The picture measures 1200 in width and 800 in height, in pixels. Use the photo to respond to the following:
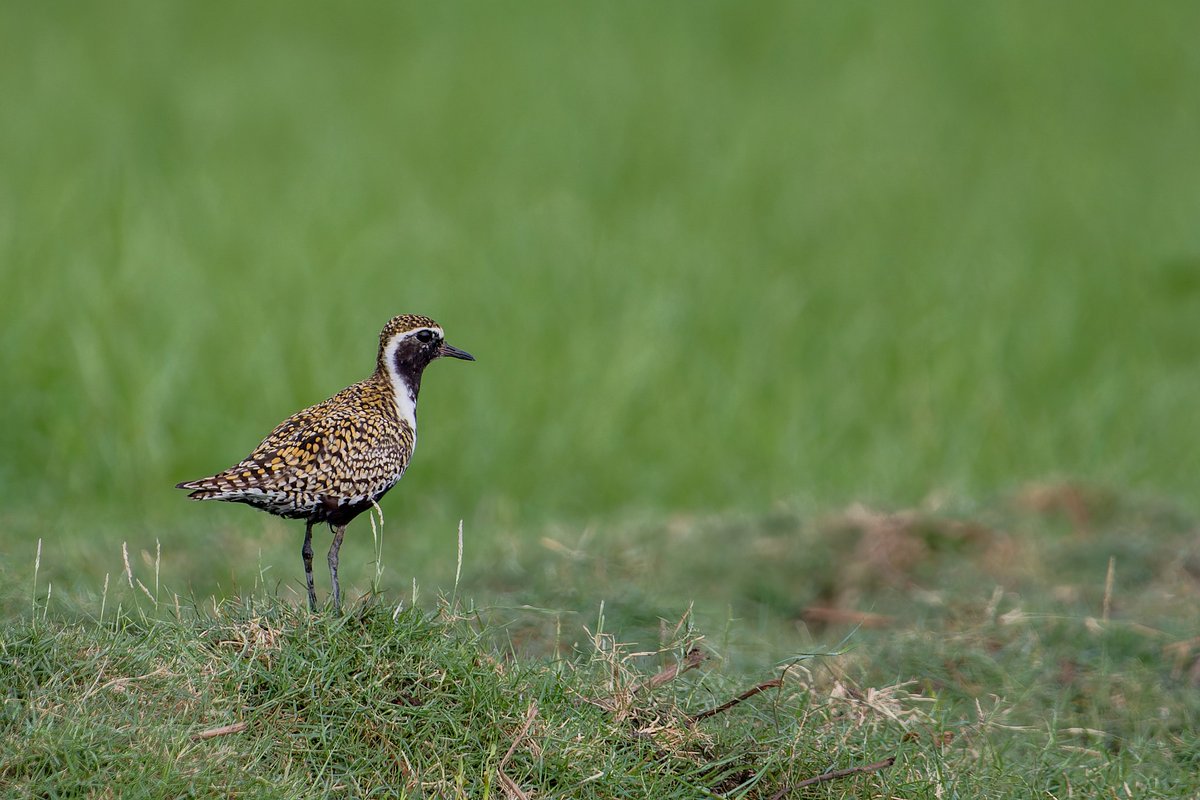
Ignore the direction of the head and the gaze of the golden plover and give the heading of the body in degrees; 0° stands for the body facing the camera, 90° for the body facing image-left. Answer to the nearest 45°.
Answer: approximately 270°
